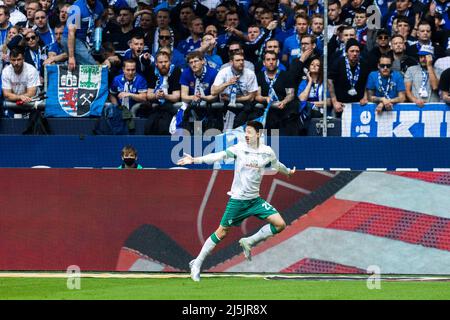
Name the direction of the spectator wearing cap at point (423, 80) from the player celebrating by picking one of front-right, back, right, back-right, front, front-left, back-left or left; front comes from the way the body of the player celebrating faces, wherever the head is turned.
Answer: back-left

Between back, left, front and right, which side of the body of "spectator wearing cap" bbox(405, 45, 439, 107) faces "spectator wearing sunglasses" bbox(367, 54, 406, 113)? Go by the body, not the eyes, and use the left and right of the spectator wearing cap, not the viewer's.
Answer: right

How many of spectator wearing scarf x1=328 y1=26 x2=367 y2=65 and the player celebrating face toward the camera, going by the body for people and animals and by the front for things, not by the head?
2

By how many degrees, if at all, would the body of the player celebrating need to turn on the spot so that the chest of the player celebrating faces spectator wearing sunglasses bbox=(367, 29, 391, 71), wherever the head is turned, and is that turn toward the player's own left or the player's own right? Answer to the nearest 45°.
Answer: approximately 135° to the player's own left

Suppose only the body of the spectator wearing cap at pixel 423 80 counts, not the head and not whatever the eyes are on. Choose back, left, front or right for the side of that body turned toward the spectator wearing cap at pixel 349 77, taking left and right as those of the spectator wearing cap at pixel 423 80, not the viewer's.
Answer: right

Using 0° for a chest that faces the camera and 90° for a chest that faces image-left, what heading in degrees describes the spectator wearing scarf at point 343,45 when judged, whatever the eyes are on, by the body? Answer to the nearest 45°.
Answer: approximately 0°
